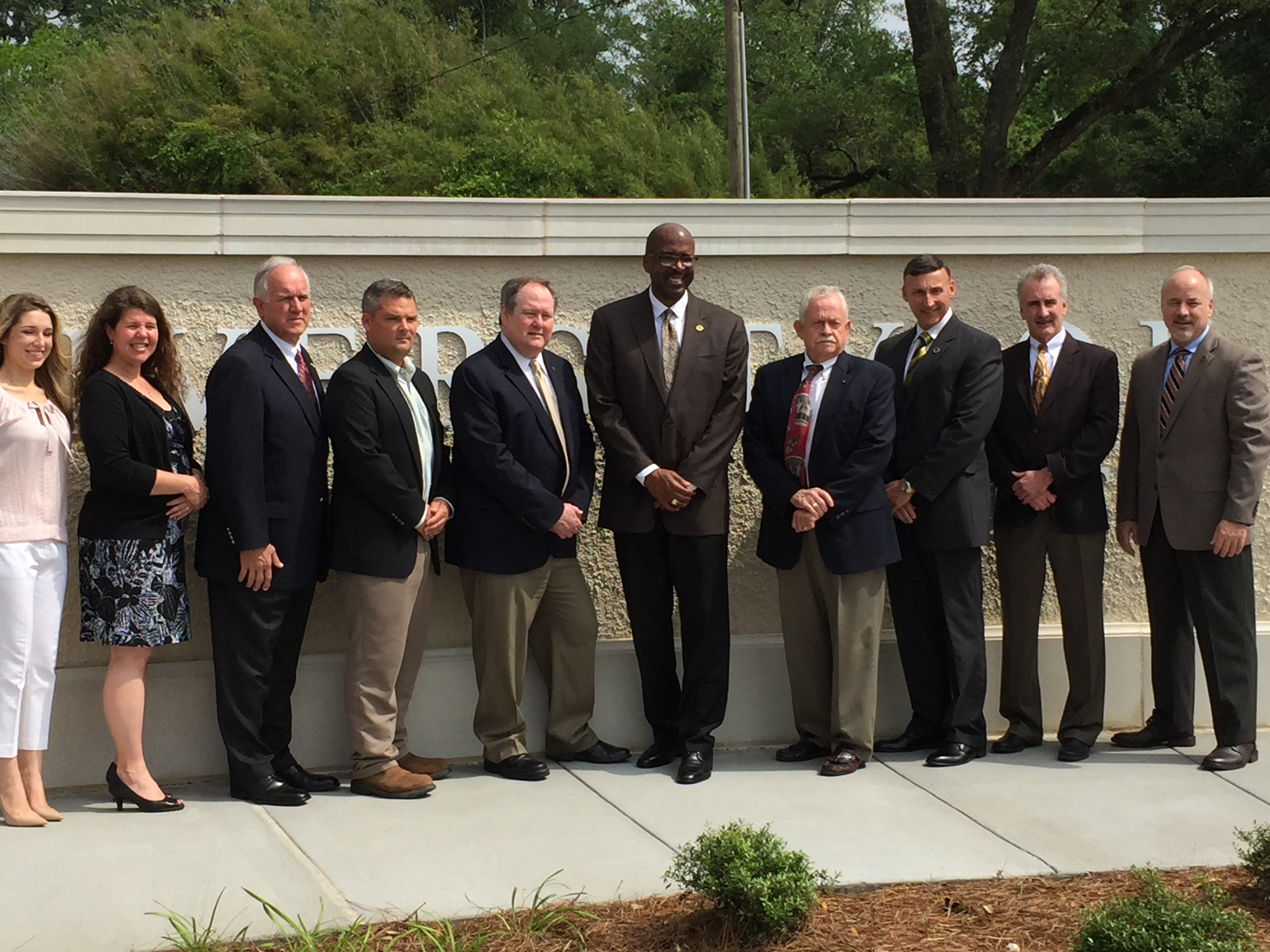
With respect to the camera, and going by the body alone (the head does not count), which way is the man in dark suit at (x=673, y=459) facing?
toward the camera

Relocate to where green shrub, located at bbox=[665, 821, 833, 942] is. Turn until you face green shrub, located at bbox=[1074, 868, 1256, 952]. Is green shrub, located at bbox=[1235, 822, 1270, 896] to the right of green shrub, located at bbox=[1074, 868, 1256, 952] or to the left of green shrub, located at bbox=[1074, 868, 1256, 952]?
left

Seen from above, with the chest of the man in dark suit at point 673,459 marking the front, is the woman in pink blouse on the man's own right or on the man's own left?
on the man's own right

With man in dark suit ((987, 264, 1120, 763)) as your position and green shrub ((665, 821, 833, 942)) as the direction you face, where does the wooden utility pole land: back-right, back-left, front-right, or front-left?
back-right

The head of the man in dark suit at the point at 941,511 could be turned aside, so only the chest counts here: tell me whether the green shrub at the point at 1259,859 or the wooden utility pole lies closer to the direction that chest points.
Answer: the green shrub

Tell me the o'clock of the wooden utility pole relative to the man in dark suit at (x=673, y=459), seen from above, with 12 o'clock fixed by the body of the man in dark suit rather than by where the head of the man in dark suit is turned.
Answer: The wooden utility pole is roughly at 6 o'clock from the man in dark suit.

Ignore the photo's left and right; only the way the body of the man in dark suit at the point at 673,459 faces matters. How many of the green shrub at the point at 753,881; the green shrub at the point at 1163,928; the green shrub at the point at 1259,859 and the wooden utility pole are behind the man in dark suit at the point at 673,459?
1

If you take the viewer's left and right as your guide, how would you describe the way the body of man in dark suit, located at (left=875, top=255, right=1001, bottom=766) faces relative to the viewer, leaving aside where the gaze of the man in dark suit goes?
facing the viewer and to the left of the viewer

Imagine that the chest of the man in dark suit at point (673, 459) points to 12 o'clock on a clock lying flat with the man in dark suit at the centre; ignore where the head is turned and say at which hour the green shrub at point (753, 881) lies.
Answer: The green shrub is roughly at 12 o'clock from the man in dark suit.

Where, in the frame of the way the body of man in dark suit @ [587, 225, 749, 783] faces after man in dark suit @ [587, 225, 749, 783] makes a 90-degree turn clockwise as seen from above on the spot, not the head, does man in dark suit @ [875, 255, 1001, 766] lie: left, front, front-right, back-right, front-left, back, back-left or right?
back
